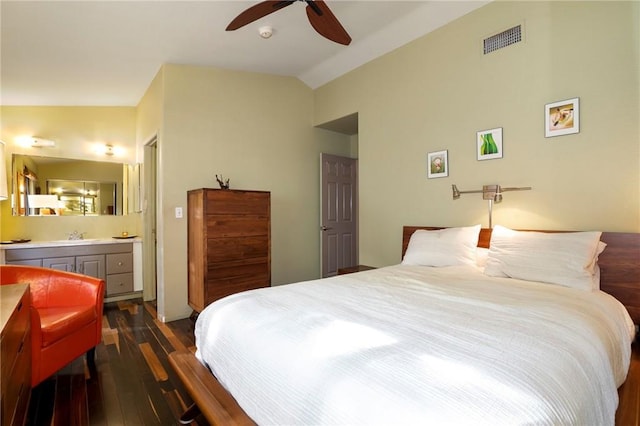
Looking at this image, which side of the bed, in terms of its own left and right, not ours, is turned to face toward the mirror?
right

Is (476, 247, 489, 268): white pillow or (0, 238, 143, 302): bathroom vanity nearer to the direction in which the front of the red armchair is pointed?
the white pillow

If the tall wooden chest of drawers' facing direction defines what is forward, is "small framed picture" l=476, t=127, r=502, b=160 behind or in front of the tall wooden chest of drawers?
in front

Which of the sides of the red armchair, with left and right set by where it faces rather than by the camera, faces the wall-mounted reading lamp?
front

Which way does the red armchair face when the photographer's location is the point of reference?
facing the viewer and to the right of the viewer

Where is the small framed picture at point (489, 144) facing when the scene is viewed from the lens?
facing the viewer and to the left of the viewer

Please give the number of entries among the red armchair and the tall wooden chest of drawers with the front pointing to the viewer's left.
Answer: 0

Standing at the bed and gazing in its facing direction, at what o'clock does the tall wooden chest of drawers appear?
The tall wooden chest of drawers is roughly at 3 o'clock from the bed.

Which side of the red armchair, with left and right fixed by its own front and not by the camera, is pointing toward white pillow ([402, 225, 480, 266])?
front
